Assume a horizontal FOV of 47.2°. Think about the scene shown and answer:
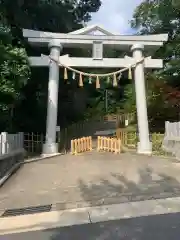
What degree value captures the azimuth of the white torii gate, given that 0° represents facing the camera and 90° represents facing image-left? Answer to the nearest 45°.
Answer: approximately 0°

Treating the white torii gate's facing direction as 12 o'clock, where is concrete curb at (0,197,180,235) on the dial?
The concrete curb is roughly at 12 o'clock from the white torii gate.

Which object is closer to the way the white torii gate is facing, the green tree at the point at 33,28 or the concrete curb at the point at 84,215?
the concrete curb
